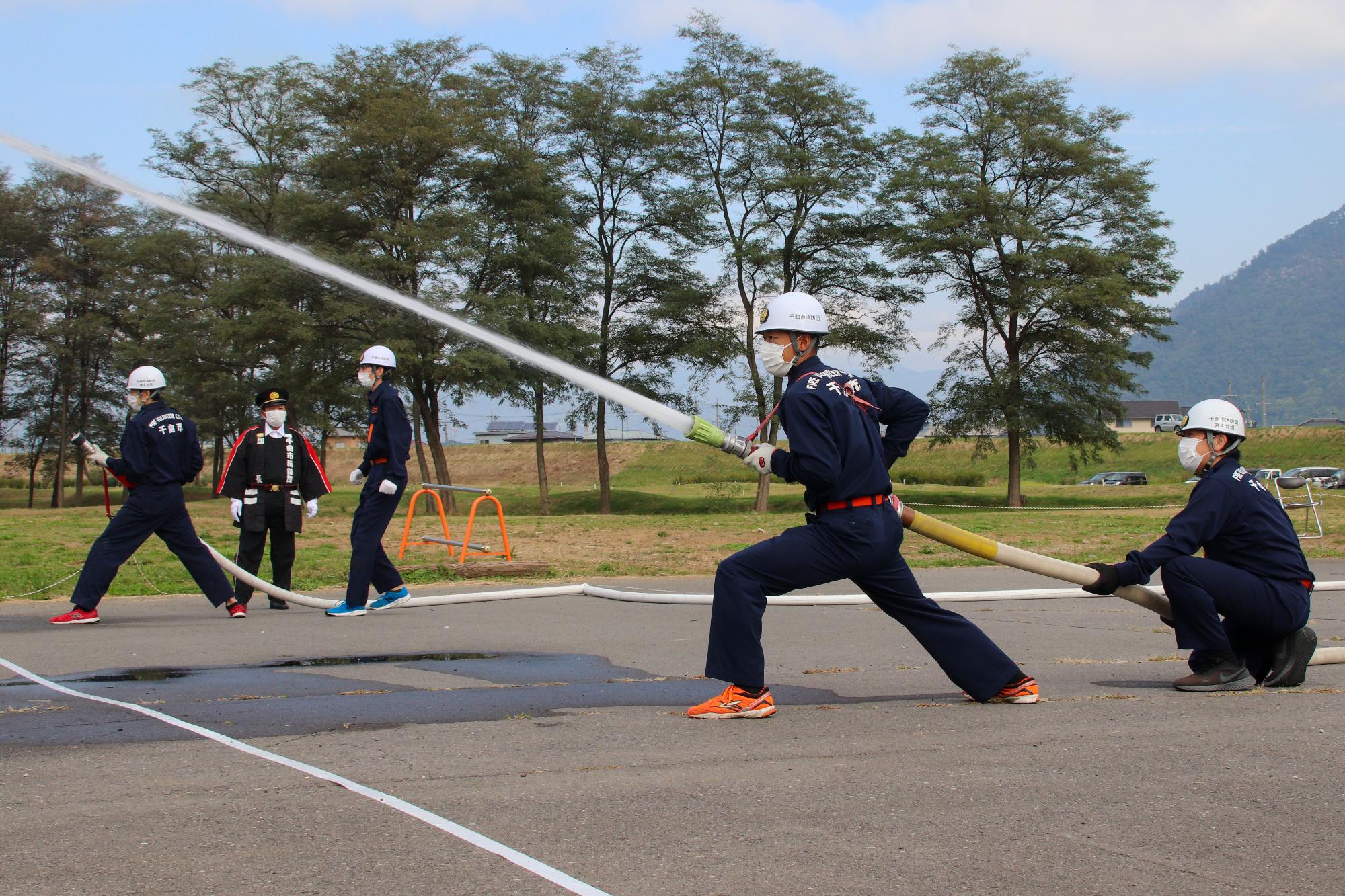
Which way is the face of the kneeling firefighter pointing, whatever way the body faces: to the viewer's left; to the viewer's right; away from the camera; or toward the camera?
to the viewer's left

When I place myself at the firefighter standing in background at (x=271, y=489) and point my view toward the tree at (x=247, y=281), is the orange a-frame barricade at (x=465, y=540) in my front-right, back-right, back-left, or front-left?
front-right

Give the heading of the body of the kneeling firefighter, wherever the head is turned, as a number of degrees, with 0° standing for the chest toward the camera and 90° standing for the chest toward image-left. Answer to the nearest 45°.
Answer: approximately 90°

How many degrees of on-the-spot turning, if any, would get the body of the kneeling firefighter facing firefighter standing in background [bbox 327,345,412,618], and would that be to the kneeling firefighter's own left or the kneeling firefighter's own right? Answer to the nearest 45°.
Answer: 0° — they already face them

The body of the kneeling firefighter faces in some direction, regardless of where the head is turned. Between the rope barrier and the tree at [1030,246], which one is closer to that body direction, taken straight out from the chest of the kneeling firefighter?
the rope barrier

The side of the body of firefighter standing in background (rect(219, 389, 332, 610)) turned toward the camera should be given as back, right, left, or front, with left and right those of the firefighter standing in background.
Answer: front

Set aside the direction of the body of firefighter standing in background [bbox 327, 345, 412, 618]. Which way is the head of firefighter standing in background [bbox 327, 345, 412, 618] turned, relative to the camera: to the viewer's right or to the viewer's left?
to the viewer's left

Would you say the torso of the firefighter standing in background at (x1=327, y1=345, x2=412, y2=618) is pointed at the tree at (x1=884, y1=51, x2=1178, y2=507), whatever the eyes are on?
no

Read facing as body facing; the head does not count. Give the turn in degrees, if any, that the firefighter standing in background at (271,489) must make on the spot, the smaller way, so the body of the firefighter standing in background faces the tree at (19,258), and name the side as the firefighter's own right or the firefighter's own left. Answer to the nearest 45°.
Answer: approximately 180°

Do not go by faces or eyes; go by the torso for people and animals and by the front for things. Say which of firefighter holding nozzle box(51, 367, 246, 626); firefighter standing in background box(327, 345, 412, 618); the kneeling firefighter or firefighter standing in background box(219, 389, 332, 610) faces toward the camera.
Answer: firefighter standing in background box(219, 389, 332, 610)

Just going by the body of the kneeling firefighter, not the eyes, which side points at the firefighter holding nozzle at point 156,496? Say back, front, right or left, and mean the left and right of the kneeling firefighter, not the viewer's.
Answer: front

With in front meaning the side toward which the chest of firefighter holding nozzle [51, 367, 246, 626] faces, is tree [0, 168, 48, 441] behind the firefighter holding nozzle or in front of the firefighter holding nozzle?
in front

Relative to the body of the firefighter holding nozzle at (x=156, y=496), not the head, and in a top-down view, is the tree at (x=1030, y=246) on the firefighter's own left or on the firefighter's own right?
on the firefighter's own right
